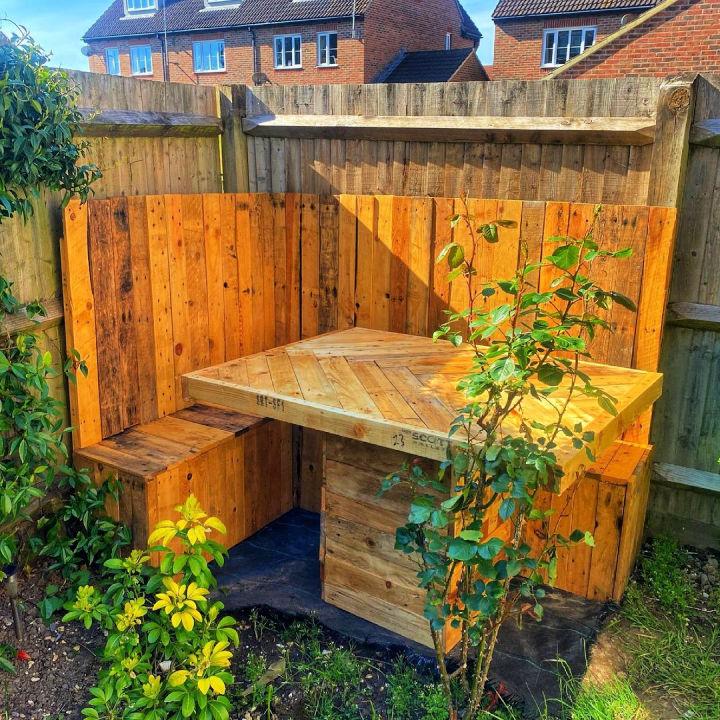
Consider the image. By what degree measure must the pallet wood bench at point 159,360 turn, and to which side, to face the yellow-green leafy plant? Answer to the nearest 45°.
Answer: approximately 45° to its right

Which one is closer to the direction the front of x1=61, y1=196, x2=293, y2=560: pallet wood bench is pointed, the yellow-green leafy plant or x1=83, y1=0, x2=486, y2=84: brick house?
the yellow-green leafy plant

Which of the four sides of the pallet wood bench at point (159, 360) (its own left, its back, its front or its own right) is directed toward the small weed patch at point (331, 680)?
front

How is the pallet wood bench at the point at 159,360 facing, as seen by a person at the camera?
facing the viewer and to the right of the viewer

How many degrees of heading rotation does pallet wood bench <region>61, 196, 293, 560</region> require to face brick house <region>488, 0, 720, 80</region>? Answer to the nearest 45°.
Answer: approximately 90° to its left

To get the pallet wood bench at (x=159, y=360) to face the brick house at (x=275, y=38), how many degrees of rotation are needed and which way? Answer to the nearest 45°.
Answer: approximately 135° to its left

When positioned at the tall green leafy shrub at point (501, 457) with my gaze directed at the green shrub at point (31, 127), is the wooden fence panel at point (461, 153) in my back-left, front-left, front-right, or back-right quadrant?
front-right

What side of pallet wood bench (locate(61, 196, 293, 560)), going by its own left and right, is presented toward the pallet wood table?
front

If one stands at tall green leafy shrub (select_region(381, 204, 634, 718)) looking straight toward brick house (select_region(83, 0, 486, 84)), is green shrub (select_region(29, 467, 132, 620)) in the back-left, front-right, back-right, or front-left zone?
front-left

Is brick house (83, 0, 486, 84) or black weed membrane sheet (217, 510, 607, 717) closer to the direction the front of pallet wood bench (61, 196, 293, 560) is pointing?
the black weed membrane sheet
